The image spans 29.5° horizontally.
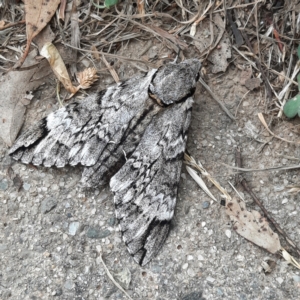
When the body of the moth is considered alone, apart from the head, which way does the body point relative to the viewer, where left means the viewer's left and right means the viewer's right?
facing away from the viewer and to the right of the viewer

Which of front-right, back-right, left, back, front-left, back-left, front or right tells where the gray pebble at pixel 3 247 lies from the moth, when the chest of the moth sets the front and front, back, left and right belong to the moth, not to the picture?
back-left

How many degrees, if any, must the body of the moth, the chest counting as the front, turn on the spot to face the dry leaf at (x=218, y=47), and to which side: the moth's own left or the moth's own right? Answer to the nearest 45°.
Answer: approximately 45° to the moth's own right

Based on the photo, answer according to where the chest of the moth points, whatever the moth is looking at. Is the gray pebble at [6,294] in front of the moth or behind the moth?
behind

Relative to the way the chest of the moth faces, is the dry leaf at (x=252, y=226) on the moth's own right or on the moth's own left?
on the moth's own right

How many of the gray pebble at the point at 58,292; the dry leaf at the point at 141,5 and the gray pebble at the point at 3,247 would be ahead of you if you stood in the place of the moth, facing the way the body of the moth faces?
1

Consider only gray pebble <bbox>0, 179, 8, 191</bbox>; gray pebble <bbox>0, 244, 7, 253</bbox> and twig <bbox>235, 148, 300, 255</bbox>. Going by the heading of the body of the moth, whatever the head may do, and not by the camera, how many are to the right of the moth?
1

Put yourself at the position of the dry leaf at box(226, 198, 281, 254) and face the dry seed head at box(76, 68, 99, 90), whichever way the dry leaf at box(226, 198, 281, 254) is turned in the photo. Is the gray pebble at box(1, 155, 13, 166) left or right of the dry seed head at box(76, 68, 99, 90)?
left

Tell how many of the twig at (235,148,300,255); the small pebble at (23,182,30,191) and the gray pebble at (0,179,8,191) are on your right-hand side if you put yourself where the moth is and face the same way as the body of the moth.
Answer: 1

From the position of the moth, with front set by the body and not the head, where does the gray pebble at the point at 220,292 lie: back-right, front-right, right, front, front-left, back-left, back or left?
back-right
